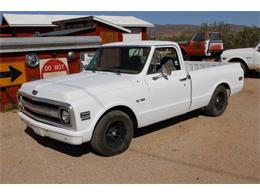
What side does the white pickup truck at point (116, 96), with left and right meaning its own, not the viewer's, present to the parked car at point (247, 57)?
back

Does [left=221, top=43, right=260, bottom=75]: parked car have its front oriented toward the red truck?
no

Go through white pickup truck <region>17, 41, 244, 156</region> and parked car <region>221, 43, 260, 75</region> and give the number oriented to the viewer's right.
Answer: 0

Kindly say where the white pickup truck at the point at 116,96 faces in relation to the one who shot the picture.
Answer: facing the viewer and to the left of the viewer

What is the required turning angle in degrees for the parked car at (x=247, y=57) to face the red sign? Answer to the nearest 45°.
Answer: approximately 45° to its left

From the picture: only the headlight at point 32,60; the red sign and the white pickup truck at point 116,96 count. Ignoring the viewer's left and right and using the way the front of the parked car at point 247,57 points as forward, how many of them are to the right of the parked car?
0

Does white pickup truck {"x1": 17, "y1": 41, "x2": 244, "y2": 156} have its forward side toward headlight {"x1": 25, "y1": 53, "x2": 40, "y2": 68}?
no

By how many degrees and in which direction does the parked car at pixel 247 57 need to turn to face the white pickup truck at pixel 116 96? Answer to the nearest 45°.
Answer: approximately 90° to its left

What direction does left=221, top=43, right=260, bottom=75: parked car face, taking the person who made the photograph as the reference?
facing to the left of the viewer

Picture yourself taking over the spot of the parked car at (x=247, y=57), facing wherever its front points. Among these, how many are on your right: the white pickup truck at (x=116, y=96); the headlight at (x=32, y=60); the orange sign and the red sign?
0

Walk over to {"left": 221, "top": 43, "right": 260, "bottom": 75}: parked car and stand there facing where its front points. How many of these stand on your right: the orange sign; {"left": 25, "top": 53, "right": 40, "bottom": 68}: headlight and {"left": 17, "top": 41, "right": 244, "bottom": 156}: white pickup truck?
0

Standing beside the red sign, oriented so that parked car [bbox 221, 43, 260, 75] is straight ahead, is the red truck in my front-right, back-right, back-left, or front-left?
front-left

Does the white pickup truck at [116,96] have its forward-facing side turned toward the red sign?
no
